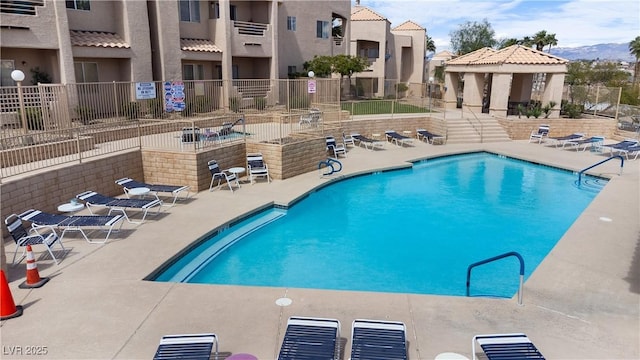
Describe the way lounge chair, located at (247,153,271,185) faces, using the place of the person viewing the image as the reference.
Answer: facing the viewer and to the right of the viewer

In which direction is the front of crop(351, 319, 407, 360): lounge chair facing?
away from the camera

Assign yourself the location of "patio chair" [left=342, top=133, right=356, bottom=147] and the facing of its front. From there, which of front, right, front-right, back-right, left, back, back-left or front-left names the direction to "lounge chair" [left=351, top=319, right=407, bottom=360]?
front-right

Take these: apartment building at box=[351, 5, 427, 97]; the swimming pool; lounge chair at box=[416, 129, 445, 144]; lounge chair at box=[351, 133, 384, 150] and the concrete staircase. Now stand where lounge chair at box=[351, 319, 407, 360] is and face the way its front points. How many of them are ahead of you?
5

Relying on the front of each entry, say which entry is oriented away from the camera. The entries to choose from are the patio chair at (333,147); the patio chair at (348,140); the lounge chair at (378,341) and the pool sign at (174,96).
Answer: the lounge chair at (378,341)

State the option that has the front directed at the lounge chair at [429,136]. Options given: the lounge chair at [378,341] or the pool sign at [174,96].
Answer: the lounge chair at [378,341]

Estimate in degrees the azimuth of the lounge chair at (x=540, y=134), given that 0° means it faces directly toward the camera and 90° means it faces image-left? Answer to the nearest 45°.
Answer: approximately 45°

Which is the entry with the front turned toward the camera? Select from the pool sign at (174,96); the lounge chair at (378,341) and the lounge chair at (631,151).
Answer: the pool sign

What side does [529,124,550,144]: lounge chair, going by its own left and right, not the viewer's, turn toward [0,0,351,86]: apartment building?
front

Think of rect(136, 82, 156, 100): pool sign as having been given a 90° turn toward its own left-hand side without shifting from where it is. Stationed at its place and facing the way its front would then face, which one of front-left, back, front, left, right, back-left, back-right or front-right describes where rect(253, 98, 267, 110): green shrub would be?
front-left

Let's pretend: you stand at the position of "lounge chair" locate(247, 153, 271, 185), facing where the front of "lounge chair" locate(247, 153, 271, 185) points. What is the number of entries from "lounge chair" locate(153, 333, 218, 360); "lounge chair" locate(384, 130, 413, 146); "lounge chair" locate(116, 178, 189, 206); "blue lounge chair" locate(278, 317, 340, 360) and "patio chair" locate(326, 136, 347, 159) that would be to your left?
2

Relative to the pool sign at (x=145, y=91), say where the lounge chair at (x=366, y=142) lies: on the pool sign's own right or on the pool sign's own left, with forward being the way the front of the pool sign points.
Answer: on the pool sign's own left
